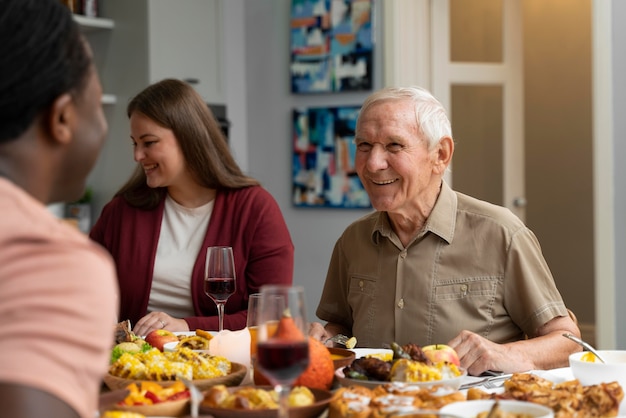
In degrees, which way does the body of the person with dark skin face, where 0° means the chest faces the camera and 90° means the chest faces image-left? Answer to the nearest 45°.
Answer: approximately 225°

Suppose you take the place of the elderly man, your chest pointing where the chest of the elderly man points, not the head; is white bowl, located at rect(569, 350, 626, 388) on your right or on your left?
on your left

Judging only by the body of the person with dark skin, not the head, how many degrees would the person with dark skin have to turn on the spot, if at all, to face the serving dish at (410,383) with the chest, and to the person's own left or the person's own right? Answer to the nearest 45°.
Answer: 0° — they already face it

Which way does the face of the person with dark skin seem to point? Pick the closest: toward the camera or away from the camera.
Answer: away from the camera

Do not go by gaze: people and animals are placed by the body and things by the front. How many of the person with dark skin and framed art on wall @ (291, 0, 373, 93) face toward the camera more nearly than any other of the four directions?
1

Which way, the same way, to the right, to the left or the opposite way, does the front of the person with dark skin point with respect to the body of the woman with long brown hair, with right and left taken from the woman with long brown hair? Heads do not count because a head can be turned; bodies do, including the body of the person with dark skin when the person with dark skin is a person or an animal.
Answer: the opposite way

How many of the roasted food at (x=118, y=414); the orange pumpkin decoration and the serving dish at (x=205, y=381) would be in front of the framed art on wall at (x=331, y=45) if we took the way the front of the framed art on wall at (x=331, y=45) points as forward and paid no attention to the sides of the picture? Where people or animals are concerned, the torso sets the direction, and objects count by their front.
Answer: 3
